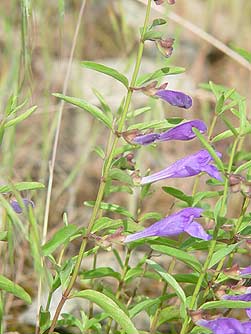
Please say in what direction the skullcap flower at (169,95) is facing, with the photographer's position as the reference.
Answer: facing to the right of the viewer
